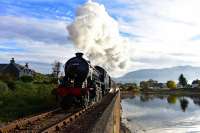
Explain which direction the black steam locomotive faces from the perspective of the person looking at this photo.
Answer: facing the viewer and to the left of the viewer
